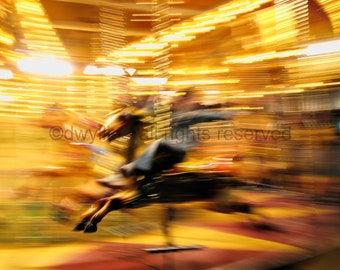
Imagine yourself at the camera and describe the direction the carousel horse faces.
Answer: facing to the left of the viewer
